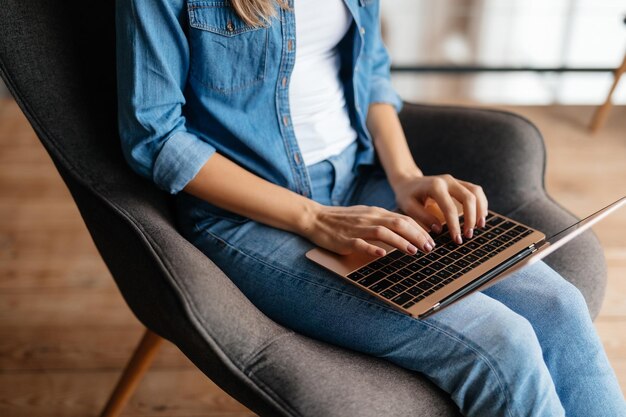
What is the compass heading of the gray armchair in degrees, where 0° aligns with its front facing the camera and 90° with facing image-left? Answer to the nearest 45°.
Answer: approximately 315°

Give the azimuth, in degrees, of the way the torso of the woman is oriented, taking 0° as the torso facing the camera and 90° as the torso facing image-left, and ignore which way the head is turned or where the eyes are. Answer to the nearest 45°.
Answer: approximately 315°
